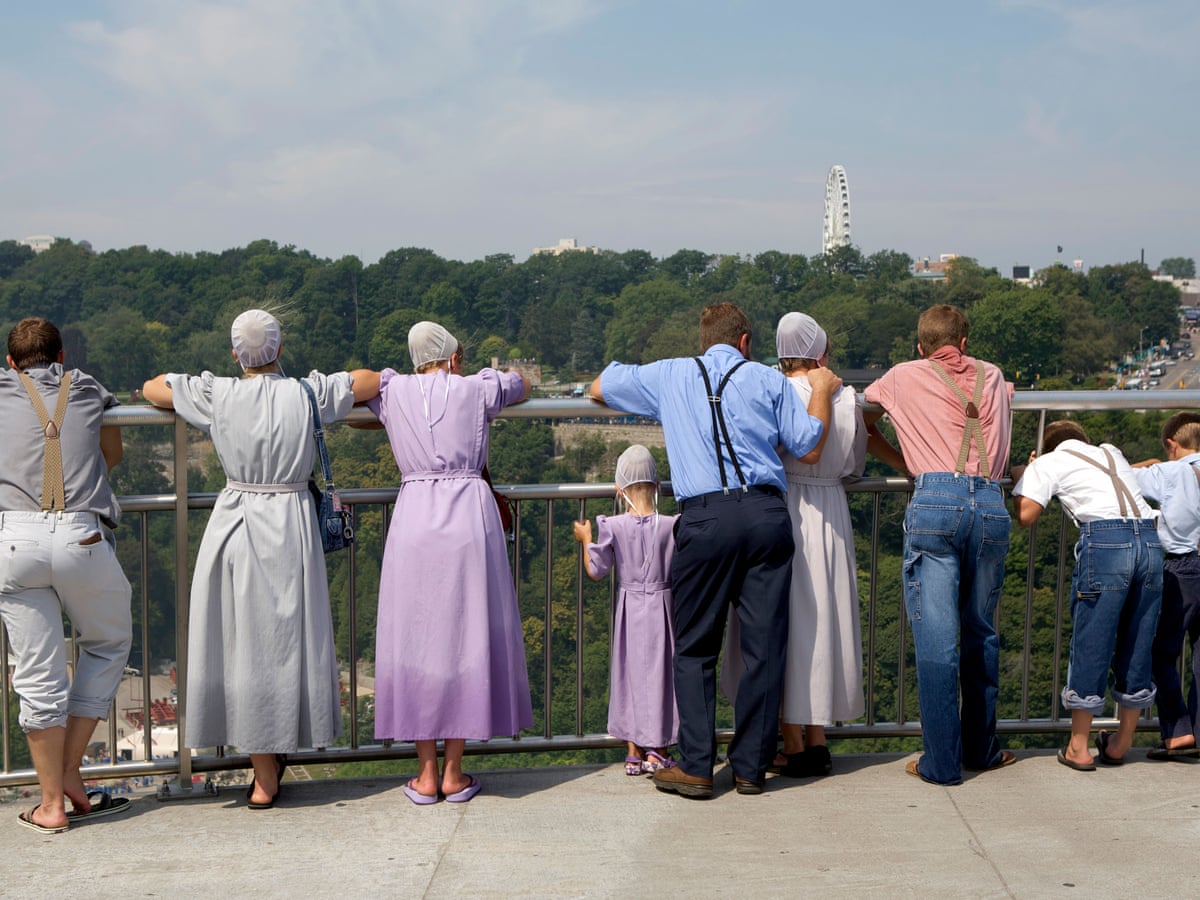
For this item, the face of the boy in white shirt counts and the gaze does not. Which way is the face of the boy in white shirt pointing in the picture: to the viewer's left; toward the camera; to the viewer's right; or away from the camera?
away from the camera

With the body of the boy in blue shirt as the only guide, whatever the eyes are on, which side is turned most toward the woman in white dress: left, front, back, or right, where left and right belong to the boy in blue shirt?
left

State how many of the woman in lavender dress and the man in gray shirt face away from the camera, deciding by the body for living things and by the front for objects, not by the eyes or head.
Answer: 2

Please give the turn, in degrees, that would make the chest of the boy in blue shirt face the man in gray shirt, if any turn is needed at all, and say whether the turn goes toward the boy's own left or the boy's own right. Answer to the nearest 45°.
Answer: approximately 90° to the boy's own left

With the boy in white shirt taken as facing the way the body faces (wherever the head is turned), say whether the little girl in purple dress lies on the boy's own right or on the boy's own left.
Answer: on the boy's own left

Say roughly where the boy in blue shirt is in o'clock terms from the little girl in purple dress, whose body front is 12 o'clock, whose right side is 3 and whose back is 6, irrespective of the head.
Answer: The boy in blue shirt is roughly at 3 o'clock from the little girl in purple dress.

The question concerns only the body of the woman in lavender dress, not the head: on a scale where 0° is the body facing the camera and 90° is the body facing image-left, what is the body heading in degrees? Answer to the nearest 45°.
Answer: approximately 180°

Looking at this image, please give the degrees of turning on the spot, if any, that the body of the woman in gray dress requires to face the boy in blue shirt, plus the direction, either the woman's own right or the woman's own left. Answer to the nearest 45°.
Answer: approximately 90° to the woman's own right

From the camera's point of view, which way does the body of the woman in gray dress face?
away from the camera

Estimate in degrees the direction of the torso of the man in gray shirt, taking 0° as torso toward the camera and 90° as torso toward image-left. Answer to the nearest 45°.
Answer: approximately 180°

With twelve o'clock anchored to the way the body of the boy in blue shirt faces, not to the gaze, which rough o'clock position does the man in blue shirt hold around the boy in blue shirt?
The man in blue shirt is roughly at 9 o'clock from the boy in blue shirt.

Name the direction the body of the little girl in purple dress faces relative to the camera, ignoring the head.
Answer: away from the camera

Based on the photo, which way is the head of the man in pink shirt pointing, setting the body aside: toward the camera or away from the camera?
away from the camera
